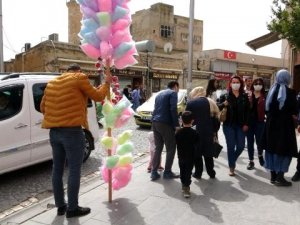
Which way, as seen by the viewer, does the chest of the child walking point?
away from the camera

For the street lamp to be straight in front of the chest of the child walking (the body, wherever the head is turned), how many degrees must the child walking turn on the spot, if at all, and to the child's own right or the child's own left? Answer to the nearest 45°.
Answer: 0° — they already face it

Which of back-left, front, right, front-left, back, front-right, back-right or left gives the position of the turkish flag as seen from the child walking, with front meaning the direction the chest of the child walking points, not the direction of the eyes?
front

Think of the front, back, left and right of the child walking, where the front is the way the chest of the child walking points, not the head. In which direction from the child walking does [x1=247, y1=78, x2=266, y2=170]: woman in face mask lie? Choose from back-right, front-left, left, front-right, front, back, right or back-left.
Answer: front-right
